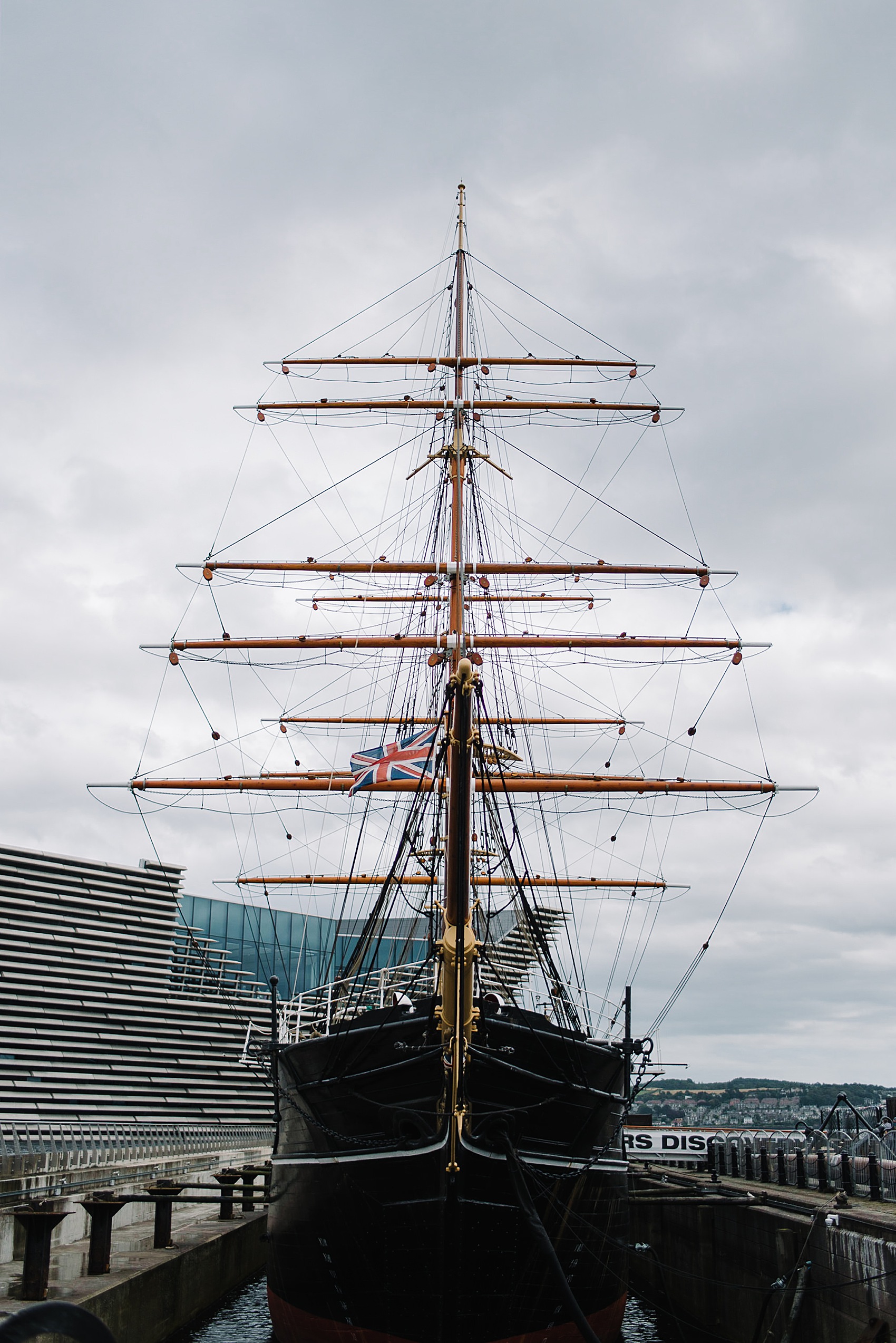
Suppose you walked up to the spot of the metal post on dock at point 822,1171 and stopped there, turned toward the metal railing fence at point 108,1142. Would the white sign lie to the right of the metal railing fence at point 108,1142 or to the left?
right

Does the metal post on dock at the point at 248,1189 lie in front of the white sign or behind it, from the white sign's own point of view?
in front

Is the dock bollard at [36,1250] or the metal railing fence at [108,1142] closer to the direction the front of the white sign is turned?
the dock bollard

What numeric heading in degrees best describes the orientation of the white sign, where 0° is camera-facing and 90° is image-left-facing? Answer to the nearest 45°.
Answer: approximately 0°

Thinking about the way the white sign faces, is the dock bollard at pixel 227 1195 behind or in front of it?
in front

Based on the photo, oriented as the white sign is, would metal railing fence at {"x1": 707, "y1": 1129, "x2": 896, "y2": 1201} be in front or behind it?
in front

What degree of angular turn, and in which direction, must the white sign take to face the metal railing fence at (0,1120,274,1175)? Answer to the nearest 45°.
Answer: approximately 45° to its right

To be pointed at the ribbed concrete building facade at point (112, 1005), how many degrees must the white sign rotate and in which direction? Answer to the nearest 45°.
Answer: approximately 90° to its right

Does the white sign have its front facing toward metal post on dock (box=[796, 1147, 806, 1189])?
yes
